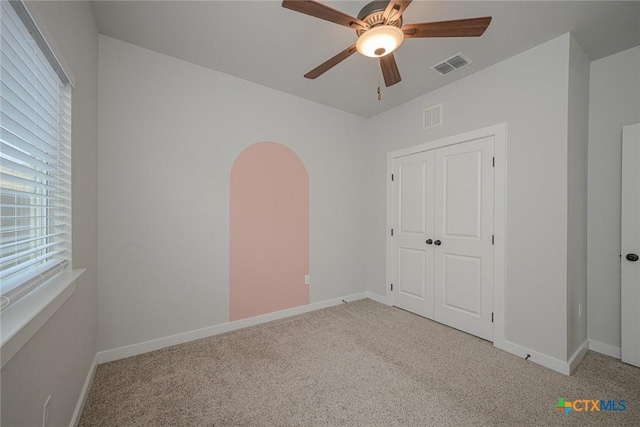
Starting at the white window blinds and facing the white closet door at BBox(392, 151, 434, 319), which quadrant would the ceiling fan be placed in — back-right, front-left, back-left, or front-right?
front-right

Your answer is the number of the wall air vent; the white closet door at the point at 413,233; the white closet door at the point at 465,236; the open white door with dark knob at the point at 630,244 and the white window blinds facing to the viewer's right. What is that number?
1

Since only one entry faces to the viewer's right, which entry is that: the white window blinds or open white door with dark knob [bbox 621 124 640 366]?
the white window blinds

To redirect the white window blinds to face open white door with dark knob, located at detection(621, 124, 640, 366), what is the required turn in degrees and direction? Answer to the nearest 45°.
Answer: approximately 45° to its right

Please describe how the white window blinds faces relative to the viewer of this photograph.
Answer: facing to the right of the viewer

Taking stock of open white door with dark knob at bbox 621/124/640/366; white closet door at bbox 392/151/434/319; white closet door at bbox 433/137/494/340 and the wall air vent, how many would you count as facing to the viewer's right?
0

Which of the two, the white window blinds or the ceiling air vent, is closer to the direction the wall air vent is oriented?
the white window blinds

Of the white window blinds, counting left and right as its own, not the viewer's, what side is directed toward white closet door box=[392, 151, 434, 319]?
front

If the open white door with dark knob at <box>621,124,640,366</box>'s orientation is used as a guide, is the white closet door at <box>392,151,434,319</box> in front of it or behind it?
in front

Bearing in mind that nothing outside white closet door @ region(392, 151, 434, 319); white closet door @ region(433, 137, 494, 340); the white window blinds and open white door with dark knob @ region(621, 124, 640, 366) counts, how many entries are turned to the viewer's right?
1

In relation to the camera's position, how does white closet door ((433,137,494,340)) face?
facing the viewer and to the left of the viewer

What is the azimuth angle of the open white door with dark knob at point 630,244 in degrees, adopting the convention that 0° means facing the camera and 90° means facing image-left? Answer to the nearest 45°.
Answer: approximately 45°
